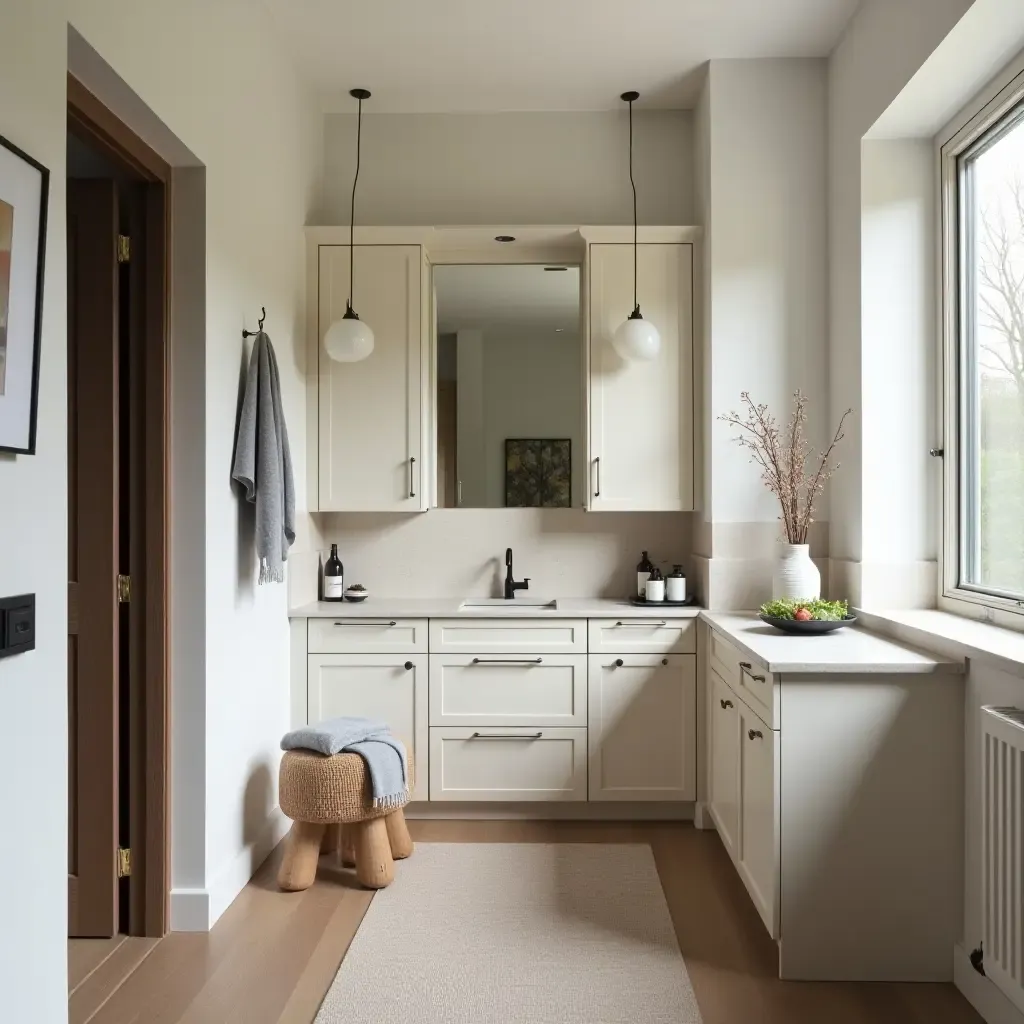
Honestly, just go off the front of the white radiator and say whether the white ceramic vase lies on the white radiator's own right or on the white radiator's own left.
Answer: on the white radiator's own right

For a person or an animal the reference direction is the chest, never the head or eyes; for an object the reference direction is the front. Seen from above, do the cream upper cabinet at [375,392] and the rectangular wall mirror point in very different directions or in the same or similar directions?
same or similar directions

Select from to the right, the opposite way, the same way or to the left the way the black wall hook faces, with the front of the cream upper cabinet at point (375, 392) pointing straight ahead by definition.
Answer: to the left

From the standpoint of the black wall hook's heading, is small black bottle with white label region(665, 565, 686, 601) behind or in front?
in front

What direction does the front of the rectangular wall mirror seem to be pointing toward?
toward the camera

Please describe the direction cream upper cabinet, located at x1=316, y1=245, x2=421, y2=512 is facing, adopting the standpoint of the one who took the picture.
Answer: facing the viewer

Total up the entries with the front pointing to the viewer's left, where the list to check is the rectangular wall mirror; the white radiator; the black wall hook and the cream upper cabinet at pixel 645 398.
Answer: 1

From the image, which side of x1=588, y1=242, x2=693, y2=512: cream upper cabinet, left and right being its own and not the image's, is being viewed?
front

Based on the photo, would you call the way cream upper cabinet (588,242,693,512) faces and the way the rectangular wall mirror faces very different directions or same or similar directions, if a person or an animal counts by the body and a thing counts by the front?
same or similar directions

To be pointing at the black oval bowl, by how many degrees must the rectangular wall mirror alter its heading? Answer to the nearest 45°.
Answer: approximately 45° to its left

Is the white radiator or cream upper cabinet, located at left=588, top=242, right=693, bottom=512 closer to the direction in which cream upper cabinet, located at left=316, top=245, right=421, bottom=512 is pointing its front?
the white radiator

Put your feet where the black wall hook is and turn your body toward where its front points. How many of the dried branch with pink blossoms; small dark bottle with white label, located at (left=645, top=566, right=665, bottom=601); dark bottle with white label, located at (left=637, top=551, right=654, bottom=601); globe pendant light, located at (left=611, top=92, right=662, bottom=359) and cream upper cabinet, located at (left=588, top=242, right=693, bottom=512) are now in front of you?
5

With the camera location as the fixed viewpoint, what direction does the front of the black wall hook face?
facing to the right of the viewer

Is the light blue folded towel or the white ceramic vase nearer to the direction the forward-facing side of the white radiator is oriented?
the light blue folded towel

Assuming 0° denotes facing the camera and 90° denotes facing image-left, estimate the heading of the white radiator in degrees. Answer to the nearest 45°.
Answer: approximately 90°

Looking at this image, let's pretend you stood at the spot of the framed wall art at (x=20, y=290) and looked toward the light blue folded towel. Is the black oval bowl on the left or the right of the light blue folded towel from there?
right

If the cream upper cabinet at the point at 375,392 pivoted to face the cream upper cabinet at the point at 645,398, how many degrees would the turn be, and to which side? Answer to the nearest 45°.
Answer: approximately 90° to its left
